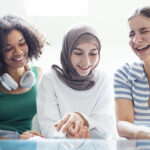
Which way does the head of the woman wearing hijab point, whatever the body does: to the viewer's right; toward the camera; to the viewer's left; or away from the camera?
toward the camera

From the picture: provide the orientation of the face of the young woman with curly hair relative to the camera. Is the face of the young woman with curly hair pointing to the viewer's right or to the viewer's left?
to the viewer's right

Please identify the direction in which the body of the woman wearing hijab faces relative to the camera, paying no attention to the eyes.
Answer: toward the camera
